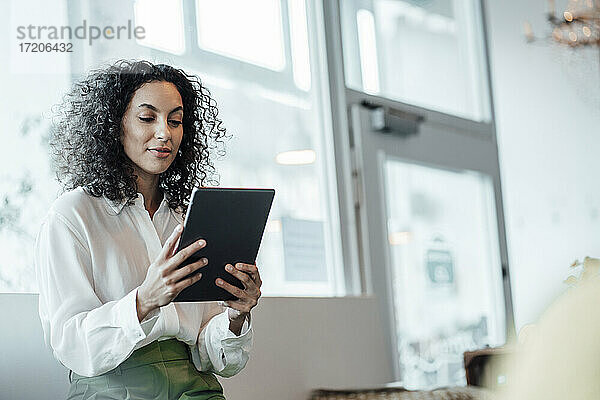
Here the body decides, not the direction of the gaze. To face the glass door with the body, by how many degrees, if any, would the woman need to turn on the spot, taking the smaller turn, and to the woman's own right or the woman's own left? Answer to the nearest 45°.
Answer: approximately 90° to the woman's own left

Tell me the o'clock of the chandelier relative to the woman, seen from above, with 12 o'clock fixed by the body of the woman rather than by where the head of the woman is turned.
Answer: The chandelier is roughly at 9 o'clock from the woman.

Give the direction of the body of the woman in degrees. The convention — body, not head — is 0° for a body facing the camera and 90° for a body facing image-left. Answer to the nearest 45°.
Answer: approximately 315°

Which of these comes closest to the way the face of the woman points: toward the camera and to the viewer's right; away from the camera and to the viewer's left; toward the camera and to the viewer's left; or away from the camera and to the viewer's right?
toward the camera and to the viewer's right
